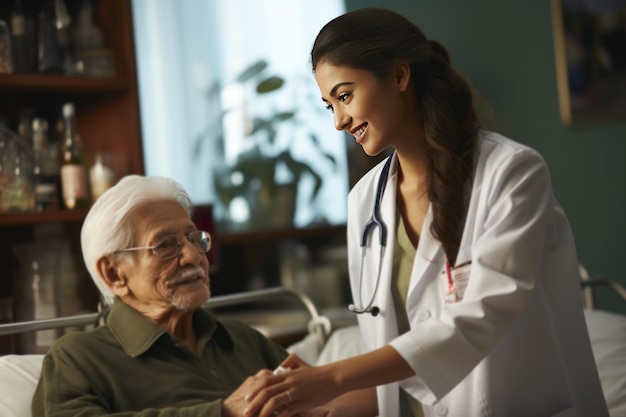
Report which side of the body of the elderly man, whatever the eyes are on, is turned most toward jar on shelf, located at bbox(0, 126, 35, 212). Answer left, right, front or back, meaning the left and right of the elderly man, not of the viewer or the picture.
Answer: back

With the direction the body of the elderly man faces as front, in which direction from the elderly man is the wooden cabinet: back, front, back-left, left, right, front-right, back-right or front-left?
back-left

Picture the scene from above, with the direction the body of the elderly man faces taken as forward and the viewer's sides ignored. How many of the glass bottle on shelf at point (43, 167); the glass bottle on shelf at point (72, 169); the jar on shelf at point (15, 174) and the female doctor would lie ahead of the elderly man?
1

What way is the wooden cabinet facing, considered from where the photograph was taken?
facing the viewer

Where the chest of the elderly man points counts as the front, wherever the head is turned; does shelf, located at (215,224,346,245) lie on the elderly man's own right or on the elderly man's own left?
on the elderly man's own left

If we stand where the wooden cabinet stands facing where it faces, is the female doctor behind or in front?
in front

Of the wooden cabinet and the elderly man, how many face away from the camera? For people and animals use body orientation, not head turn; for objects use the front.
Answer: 0

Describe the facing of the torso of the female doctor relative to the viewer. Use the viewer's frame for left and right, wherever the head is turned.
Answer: facing the viewer and to the left of the viewer

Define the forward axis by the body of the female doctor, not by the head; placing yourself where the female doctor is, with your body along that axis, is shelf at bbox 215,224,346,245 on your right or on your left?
on your right

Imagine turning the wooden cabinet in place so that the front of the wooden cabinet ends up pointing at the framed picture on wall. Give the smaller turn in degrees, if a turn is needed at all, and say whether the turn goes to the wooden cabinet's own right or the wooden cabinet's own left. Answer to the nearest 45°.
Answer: approximately 90° to the wooden cabinet's own left

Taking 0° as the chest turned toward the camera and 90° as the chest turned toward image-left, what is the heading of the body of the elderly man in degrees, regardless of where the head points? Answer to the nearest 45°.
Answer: approximately 315°
